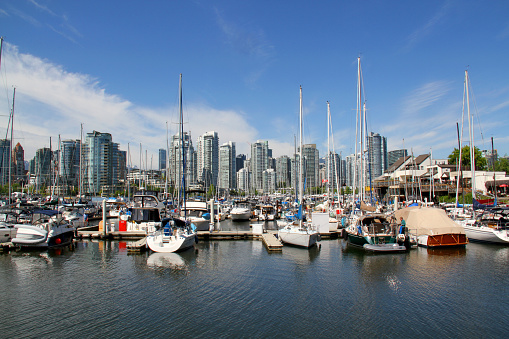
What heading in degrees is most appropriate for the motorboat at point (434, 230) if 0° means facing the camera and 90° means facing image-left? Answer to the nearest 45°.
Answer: approximately 135°

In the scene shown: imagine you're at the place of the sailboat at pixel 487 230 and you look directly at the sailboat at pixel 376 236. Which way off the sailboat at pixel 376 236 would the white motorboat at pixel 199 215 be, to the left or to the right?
right
